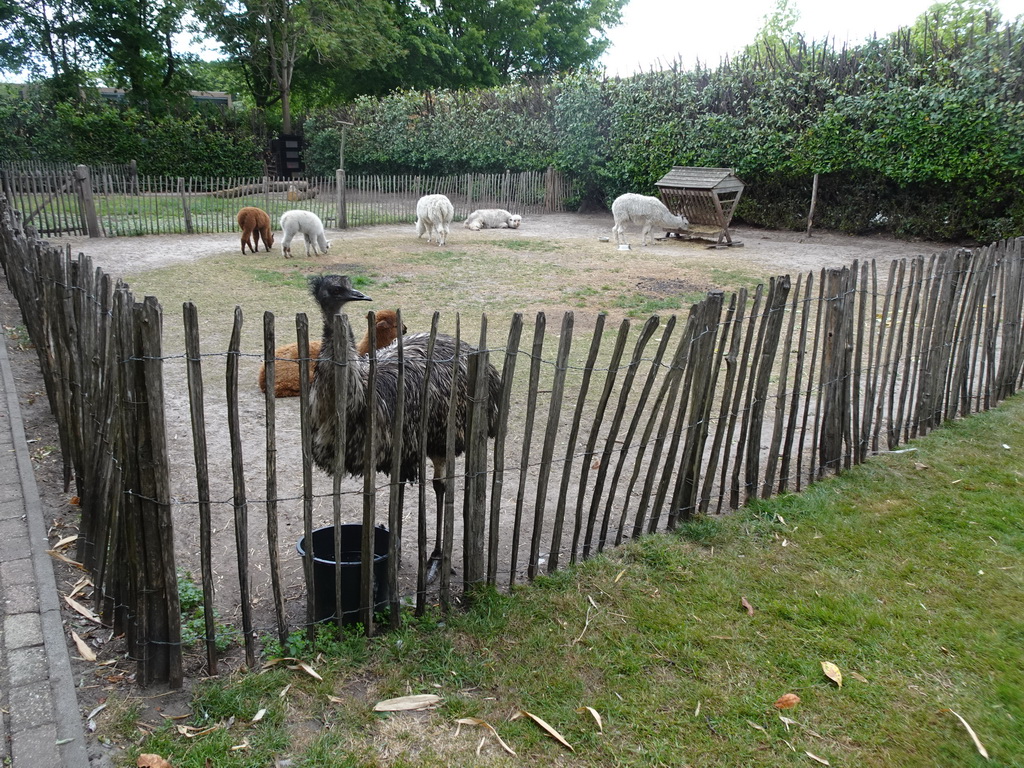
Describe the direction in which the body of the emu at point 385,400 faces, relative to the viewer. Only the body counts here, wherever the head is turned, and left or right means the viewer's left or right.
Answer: facing to the left of the viewer

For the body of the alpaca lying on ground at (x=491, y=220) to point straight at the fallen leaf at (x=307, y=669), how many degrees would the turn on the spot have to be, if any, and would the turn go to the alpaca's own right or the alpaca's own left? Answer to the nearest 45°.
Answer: approximately 90° to the alpaca's own right

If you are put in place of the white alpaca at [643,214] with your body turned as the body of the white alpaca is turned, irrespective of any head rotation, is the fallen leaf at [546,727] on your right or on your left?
on your right

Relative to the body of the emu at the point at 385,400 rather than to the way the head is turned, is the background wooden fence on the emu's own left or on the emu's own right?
on the emu's own right

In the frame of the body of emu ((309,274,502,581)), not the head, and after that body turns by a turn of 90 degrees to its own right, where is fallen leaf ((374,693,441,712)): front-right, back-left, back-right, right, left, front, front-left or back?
back

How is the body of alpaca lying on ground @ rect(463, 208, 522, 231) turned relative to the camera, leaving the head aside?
to the viewer's right

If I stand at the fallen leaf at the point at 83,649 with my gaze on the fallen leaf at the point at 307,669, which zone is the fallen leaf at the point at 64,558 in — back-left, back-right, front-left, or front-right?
back-left

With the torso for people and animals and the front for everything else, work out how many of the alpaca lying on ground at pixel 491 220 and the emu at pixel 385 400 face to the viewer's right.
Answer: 1

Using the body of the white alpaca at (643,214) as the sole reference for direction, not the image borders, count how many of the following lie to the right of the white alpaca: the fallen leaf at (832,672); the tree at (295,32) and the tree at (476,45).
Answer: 1

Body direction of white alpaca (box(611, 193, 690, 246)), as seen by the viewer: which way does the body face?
to the viewer's right

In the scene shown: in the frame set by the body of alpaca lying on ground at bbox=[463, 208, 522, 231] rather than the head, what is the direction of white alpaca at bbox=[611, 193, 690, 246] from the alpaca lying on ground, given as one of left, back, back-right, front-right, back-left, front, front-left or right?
front-right

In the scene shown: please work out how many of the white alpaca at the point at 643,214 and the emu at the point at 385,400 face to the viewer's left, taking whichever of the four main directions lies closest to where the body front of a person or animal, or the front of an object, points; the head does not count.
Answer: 1

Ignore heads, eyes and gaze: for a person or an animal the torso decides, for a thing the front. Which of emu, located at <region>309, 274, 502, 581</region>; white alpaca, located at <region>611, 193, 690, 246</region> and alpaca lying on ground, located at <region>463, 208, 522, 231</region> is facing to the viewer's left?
the emu
